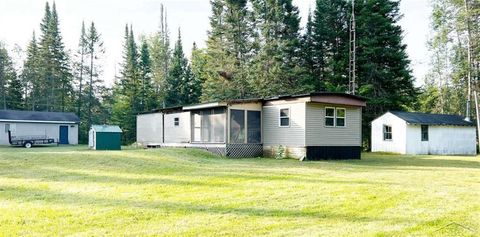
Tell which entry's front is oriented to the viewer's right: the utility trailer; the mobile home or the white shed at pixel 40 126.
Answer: the utility trailer

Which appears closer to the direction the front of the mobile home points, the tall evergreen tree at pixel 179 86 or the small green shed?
the small green shed

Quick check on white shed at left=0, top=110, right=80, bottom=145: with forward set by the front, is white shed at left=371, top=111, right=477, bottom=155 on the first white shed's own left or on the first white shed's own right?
on the first white shed's own left

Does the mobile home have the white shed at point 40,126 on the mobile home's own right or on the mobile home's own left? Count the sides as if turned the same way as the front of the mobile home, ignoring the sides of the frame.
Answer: on the mobile home's own right

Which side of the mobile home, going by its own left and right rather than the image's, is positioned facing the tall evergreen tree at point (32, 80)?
right

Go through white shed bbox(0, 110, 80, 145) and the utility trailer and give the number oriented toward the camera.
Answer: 1

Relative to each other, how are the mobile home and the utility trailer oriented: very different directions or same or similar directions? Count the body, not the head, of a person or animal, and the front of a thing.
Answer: very different directions

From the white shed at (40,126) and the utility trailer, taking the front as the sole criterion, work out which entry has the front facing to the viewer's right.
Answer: the utility trailer

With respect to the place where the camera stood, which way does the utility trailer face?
facing to the right of the viewer
